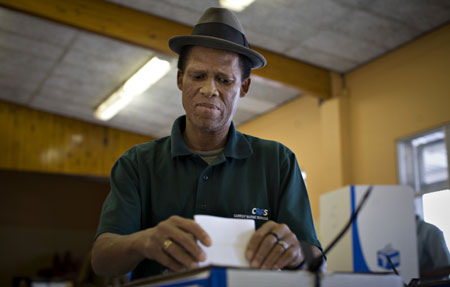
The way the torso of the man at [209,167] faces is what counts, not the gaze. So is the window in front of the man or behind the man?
behind

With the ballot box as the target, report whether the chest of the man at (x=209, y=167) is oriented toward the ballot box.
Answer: yes

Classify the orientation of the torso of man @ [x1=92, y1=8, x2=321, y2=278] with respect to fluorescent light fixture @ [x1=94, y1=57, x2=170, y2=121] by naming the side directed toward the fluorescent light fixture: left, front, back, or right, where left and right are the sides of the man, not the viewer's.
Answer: back

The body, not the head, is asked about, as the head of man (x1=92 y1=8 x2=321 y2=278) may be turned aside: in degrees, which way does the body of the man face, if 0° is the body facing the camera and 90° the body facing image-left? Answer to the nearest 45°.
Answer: approximately 0°

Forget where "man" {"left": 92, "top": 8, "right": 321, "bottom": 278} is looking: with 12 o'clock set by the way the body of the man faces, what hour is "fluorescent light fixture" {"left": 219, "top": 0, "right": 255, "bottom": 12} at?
The fluorescent light fixture is roughly at 6 o'clock from the man.

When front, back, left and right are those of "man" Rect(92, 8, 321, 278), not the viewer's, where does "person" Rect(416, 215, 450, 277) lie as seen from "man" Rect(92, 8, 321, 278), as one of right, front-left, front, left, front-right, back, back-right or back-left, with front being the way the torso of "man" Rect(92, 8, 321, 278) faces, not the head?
left

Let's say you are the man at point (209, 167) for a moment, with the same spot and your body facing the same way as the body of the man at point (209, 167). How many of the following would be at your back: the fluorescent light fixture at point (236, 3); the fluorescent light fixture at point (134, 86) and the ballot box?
2

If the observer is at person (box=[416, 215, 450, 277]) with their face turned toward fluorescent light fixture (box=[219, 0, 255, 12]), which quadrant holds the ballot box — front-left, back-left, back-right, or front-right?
back-left
